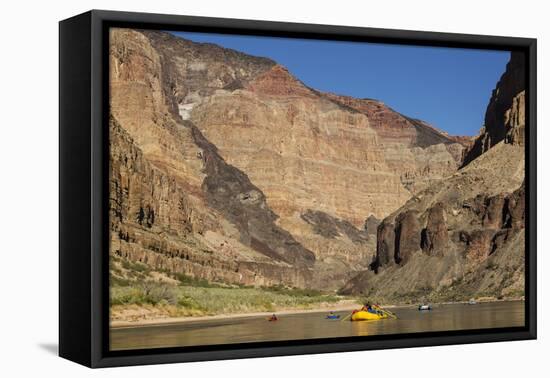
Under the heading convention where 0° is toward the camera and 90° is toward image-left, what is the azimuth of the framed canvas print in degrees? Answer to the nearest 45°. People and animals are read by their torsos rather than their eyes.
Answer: approximately 315°
